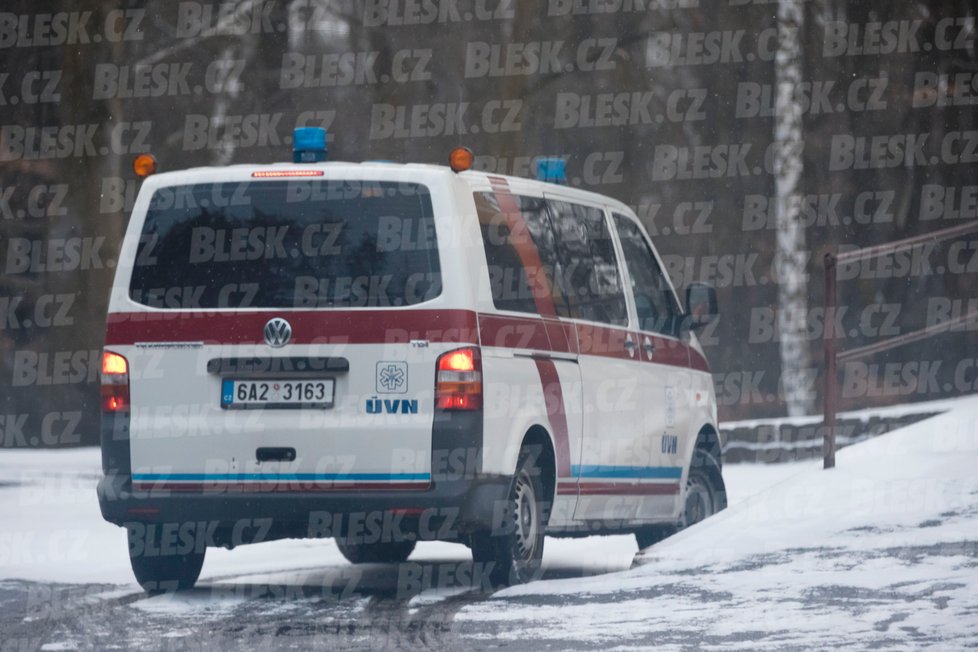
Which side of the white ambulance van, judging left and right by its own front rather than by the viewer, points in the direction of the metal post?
front

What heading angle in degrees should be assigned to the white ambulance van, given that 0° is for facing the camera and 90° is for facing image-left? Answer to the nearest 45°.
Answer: approximately 225°
